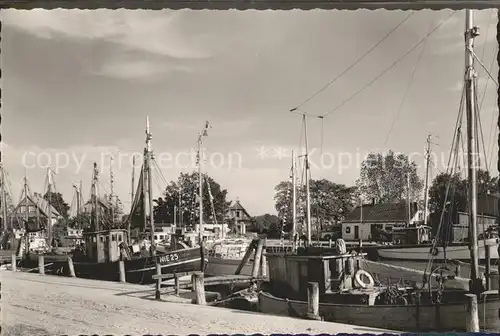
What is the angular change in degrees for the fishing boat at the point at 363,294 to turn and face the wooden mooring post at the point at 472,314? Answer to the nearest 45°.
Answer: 0° — it already faces it

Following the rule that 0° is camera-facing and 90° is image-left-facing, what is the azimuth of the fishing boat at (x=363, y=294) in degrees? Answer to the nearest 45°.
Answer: approximately 315°

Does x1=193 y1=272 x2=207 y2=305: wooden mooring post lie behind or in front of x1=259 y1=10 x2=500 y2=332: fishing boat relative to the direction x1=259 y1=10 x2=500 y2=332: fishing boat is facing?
behind
